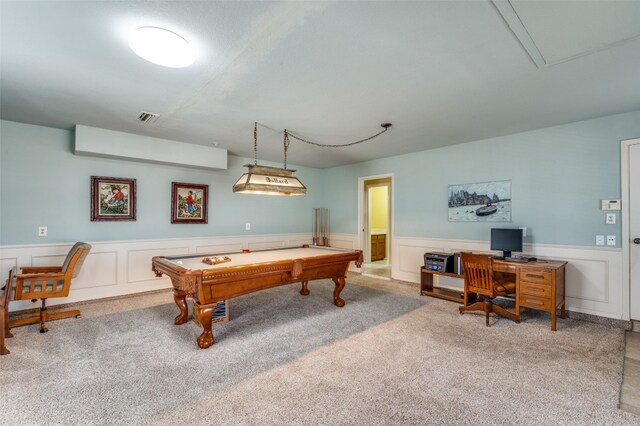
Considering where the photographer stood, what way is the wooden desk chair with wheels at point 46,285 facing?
facing to the left of the viewer

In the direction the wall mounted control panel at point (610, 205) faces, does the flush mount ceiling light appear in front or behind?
in front

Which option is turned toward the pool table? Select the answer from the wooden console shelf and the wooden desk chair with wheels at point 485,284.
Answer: the wooden console shelf

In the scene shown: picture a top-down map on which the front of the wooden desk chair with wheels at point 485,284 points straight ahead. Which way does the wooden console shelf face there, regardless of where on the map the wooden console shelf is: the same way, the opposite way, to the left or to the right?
the opposite way

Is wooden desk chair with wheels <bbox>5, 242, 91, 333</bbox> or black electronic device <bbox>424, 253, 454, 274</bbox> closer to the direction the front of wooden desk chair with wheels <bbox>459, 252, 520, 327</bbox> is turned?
the black electronic device

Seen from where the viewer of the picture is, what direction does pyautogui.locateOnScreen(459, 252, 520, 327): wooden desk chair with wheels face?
facing away from the viewer and to the right of the viewer

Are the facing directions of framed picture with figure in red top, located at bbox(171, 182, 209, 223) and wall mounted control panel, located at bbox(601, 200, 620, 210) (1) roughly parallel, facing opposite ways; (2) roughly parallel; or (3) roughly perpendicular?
roughly perpendicular

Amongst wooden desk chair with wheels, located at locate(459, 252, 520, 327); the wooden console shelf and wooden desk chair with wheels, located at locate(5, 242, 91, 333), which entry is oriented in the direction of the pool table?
the wooden console shelf

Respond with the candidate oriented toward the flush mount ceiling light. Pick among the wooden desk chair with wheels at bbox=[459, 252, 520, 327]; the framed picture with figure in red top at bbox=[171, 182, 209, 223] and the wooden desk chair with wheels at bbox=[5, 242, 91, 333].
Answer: the framed picture with figure in red top

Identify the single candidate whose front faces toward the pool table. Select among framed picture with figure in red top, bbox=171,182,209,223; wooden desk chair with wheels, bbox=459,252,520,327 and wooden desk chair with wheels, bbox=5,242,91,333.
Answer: the framed picture with figure in red top

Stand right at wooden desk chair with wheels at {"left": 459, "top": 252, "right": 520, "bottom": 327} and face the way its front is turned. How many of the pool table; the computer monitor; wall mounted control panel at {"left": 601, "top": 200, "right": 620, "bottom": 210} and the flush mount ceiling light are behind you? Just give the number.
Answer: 2

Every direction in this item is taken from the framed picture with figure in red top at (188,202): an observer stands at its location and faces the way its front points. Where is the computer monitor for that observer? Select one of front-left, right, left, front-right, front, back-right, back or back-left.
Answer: front-left

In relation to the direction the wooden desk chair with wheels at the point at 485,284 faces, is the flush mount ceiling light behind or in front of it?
behind
